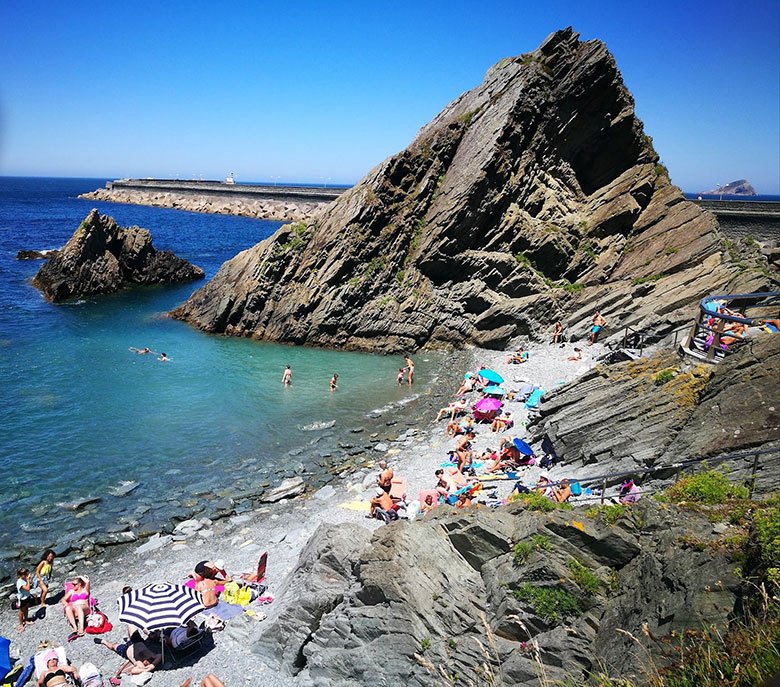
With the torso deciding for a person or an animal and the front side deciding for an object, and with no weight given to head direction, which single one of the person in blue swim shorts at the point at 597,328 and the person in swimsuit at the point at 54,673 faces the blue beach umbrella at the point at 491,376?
the person in blue swim shorts

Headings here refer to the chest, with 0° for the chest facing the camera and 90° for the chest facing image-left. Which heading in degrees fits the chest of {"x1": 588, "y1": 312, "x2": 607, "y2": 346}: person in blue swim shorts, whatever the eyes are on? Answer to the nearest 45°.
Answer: approximately 45°

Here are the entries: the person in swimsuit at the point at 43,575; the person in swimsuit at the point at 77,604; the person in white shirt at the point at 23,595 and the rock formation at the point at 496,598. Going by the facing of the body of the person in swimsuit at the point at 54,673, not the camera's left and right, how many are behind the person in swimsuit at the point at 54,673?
3

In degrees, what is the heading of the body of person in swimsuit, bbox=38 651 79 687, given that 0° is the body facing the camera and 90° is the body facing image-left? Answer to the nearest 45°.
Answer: approximately 0°

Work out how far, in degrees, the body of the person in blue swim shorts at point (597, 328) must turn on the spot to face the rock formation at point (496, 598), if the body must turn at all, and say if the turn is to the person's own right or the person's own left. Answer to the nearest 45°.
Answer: approximately 45° to the person's own left

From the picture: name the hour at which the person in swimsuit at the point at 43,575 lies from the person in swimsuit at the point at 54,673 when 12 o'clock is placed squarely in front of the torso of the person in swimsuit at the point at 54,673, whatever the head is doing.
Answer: the person in swimsuit at the point at 43,575 is roughly at 6 o'clock from the person in swimsuit at the point at 54,673.

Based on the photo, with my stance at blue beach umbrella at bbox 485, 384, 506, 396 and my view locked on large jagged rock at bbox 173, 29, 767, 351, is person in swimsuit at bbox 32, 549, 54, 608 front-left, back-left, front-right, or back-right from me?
back-left

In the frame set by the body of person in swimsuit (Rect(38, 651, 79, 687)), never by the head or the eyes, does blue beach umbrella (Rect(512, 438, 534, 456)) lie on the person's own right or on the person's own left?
on the person's own left

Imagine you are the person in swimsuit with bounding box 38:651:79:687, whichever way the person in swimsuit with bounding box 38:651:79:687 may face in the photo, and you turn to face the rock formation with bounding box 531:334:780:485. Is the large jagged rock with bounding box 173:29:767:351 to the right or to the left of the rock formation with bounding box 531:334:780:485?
left
